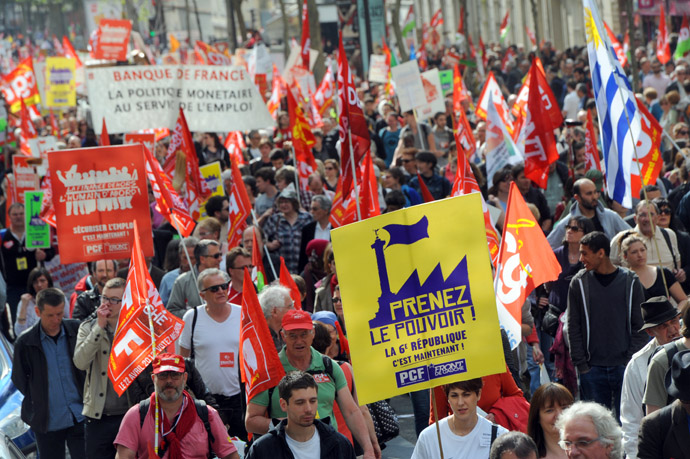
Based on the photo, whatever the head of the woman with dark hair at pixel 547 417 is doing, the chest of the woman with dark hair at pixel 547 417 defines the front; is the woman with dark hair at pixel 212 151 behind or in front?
behind

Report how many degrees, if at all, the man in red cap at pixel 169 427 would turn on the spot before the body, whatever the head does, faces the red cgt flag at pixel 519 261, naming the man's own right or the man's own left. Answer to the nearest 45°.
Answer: approximately 90° to the man's own left

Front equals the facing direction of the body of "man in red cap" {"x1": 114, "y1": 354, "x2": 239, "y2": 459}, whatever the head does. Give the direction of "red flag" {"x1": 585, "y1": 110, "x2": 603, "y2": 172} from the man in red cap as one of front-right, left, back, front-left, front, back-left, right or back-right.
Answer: back-left

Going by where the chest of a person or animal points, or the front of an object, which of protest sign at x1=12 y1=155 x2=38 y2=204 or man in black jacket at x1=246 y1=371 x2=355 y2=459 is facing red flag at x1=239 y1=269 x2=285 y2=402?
the protest sign

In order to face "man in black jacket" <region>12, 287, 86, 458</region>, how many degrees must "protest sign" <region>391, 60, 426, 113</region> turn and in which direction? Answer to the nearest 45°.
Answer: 0° — it already faces them

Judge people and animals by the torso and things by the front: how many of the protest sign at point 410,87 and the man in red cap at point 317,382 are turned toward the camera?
2

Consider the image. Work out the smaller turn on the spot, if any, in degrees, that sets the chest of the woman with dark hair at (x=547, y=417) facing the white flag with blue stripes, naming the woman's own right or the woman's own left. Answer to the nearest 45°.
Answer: approximately 135° to the woman's own left

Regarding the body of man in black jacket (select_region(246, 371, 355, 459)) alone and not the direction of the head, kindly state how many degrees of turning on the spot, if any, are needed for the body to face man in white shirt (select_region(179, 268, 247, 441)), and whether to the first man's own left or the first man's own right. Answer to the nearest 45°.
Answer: approximately 180°

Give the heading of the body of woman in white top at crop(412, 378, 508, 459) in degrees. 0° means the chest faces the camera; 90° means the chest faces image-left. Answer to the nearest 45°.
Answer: approximately 0°

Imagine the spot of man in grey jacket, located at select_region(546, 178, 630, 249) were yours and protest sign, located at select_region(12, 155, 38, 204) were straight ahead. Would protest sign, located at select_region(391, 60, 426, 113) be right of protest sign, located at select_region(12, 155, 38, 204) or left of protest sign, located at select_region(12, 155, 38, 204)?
right

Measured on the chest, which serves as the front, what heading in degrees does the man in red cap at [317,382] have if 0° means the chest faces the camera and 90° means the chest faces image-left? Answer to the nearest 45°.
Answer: approximately 0°
